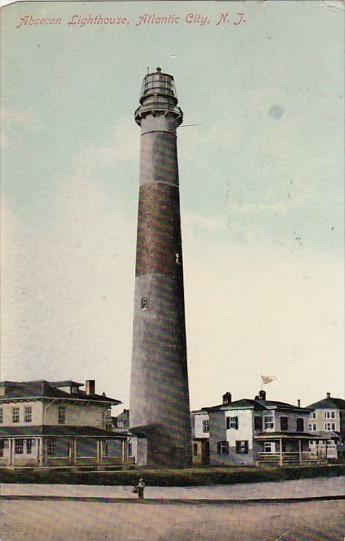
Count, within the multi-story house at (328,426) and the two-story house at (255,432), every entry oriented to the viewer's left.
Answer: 0

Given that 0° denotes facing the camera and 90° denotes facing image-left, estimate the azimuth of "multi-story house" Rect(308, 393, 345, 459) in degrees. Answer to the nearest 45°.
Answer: approximately 0°

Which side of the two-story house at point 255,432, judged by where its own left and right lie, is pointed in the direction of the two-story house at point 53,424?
right

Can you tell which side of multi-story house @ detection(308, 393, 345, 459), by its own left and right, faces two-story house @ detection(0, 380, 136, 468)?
right

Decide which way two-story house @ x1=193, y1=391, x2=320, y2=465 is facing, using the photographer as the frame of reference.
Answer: facing the viewer and to the right of the viewer
